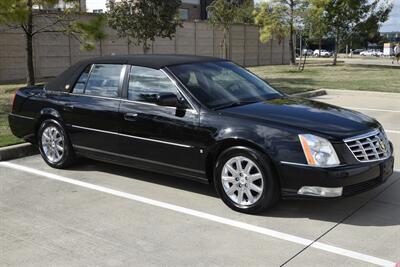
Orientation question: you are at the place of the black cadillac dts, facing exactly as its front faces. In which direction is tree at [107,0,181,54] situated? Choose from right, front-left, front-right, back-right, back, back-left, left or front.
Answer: back-left

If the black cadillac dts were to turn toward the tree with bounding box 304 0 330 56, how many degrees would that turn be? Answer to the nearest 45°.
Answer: approximately 135° to its left

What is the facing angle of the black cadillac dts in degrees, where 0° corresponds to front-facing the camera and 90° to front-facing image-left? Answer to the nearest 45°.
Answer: approximately 315°

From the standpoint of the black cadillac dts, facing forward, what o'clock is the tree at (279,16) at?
The tree is roughly at 8 o'clock from the black cadillac dts.

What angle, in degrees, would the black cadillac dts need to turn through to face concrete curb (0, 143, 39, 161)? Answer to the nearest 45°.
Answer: approximately 180°

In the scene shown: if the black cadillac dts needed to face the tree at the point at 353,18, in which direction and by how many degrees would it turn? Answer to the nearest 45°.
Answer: approximately 135° to its left

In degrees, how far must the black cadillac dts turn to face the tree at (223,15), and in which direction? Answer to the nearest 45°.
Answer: approximately 135° to its left
